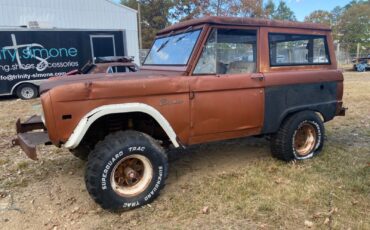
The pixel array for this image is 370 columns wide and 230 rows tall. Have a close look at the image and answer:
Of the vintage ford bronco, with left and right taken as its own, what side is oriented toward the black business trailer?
right

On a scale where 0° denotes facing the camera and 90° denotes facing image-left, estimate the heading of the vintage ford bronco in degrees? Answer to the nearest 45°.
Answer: approximately 45°
